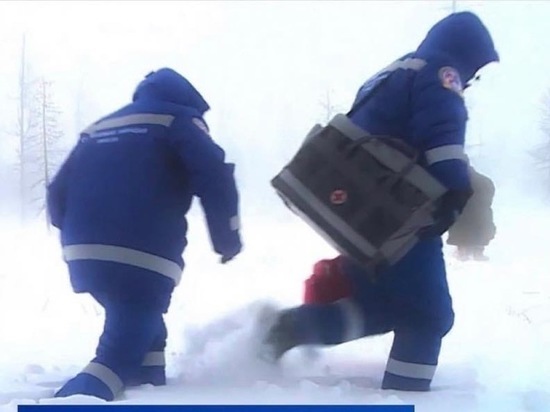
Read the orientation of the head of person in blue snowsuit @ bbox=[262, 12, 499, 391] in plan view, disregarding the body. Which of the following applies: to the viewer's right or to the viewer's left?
to the viewer's right

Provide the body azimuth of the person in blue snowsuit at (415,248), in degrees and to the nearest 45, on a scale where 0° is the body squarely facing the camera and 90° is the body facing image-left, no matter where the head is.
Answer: approximately 270°

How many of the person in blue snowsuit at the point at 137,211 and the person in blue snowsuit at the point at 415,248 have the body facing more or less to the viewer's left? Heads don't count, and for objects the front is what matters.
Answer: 0

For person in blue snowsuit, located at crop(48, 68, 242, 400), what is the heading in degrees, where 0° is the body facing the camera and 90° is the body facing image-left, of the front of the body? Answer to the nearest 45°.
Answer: approximately 225°
